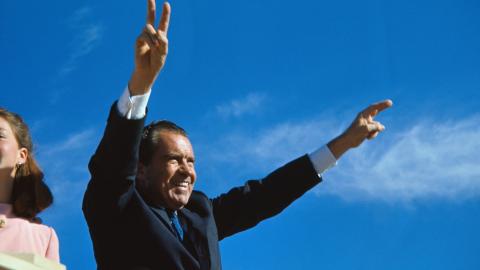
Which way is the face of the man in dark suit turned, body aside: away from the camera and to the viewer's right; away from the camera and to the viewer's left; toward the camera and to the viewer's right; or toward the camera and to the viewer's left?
toward the camera and to the viewer's right

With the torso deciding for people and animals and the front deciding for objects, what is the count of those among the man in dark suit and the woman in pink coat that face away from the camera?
0

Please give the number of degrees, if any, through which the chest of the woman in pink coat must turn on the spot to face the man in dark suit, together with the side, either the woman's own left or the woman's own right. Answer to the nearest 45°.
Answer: approximately 90° to the woman's own left

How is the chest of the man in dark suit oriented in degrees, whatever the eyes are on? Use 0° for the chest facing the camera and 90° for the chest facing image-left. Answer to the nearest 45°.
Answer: approximately 315°

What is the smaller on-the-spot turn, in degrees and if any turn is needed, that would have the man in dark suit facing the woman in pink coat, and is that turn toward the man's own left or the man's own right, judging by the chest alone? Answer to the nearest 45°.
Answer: approximately 135° to the man's own right
